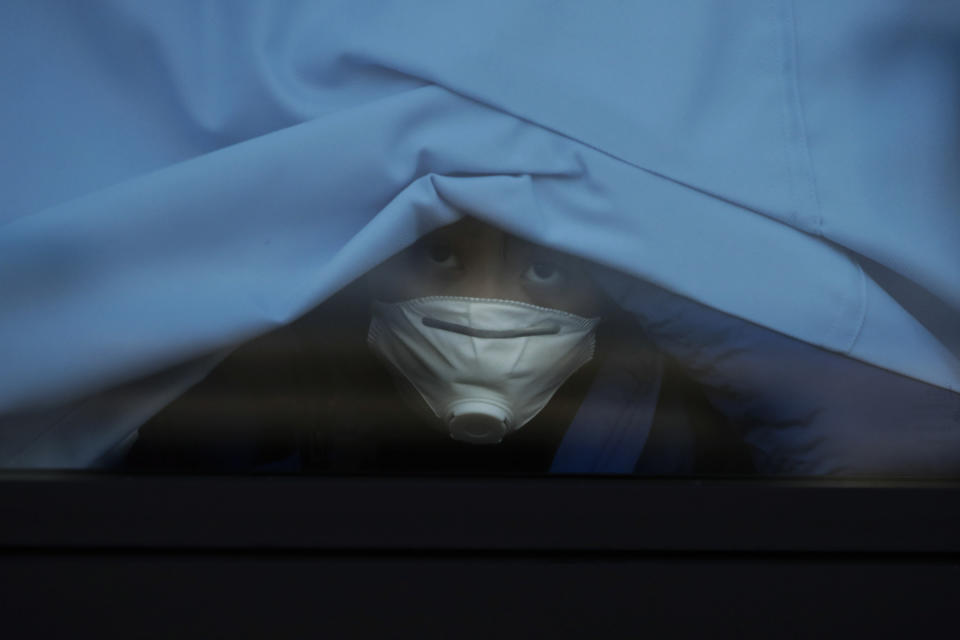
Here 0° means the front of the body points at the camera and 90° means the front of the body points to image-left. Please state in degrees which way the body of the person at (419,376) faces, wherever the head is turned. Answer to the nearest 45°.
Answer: approximately 0°
